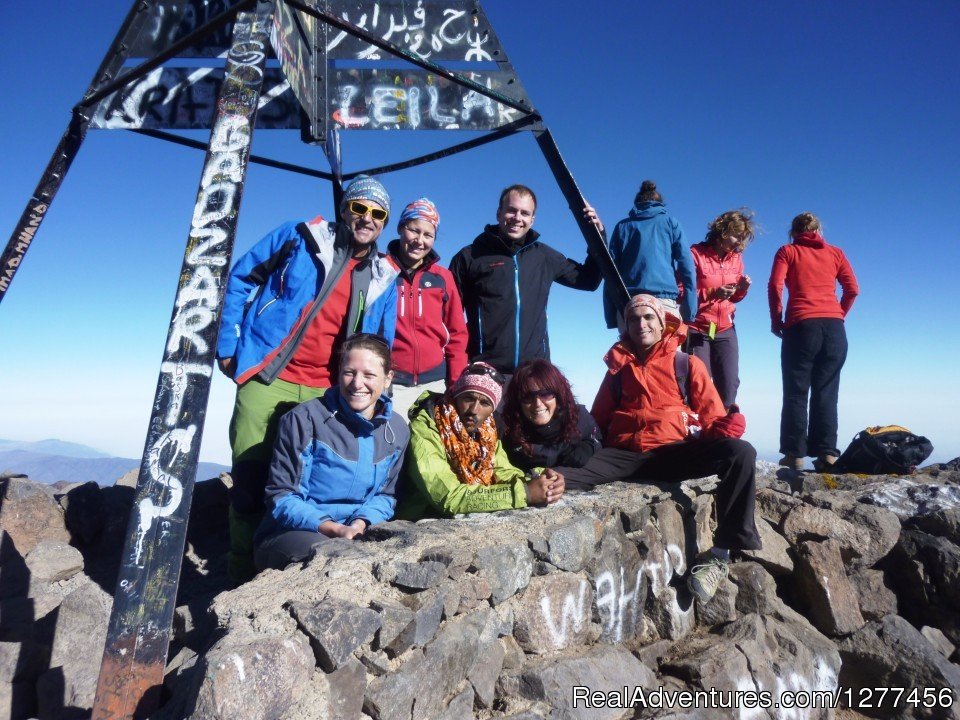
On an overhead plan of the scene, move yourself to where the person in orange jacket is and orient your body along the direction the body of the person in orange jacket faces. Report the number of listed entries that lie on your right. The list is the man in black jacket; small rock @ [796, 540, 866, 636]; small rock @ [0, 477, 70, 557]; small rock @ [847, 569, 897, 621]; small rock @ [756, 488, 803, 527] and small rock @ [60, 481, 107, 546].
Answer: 3

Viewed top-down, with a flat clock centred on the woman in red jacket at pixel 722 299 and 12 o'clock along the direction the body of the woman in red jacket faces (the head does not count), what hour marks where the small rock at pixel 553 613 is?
The small rock is roughly at 2 o'clock from the woman in red jacket.

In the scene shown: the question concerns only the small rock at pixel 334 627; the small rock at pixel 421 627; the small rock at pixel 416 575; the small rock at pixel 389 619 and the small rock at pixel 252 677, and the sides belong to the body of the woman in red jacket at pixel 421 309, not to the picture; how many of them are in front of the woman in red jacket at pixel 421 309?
5

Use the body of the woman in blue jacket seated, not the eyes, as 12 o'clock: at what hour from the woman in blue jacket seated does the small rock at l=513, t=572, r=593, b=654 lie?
The small rock is roughly at 11 o'clock from the woman in blue jacket seated.

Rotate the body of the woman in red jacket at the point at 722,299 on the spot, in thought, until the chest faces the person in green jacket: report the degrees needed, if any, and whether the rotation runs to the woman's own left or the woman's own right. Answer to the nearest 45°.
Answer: approximately 90° to the woman's own right

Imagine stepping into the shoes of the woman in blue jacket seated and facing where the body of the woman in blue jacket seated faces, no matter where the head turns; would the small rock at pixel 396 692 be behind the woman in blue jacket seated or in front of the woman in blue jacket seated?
in front

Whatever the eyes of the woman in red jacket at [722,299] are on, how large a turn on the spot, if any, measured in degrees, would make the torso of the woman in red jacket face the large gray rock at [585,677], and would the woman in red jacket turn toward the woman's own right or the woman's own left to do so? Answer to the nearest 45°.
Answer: approximately 45° to the woman's own right

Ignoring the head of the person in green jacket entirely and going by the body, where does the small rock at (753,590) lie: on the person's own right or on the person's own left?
on the person's own left

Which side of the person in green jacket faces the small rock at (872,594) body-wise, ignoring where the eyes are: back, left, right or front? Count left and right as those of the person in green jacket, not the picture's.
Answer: left

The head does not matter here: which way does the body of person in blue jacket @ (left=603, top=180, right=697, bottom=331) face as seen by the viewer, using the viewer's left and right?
facing away from the viewer

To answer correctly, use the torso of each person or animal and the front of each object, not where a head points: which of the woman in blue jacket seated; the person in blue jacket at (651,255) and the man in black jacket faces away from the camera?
the person in blue jacket

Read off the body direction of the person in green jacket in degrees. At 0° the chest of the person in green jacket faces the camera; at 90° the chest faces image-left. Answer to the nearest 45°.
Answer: approximately 315°
